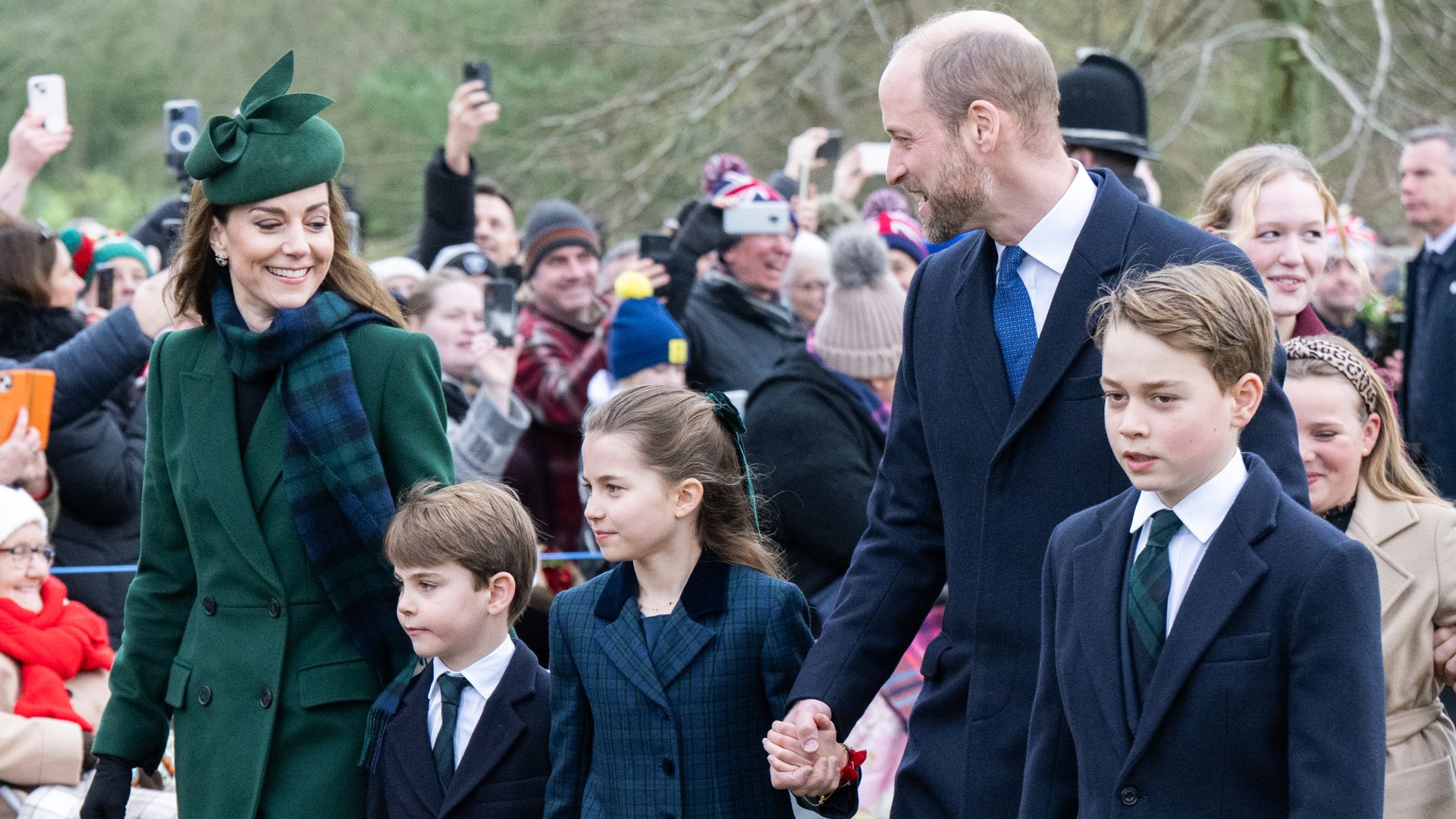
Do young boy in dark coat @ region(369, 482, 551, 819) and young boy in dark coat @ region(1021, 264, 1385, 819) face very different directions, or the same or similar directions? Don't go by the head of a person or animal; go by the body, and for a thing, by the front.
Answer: same or similar directions

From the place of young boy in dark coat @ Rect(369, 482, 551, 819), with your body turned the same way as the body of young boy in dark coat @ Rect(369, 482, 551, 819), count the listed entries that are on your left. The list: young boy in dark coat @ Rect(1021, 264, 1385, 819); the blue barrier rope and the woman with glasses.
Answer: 1

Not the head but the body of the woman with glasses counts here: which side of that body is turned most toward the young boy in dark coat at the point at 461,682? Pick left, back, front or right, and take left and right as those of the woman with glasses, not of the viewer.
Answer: front

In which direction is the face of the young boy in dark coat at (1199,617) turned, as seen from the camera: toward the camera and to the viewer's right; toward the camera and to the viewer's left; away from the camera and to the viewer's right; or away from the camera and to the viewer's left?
toward the camera and to the viewer's left

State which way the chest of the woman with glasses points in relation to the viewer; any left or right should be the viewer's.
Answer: facing the viewer and to the right of the viewer

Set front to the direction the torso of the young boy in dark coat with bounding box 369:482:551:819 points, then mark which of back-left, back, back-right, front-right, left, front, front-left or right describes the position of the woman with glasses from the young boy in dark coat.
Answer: right

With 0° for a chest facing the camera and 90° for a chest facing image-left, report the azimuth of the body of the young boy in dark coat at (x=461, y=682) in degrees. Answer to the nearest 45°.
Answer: approximately 45°

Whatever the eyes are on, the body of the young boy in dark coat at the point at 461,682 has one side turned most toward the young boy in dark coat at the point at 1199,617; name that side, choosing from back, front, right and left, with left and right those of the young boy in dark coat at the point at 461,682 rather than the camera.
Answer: left

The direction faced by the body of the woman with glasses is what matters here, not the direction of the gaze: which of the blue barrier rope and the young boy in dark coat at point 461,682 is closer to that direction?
the young boy in dark coat

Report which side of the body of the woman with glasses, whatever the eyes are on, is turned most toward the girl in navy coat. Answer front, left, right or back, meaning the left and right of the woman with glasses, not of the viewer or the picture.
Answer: front

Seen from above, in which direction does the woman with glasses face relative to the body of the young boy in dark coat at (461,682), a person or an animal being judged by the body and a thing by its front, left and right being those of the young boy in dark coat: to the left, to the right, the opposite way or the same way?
to the left

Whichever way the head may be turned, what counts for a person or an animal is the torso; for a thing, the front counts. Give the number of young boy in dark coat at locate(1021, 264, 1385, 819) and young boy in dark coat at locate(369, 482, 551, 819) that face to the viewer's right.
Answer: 0

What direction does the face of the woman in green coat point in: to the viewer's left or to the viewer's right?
to the viewer's right

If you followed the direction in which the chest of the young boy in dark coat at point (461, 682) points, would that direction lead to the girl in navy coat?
no

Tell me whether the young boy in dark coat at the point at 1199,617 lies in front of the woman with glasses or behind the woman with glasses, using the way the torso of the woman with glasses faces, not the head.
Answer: in front

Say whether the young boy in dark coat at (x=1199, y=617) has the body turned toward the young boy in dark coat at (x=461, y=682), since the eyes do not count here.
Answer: no

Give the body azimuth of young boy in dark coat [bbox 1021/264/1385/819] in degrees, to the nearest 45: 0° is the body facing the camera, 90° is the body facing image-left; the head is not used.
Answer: approximately 45°

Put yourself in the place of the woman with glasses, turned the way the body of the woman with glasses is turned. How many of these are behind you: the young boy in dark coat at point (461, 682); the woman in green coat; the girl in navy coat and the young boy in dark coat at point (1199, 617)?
0

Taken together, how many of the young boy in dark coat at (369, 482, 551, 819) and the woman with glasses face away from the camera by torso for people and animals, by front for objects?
0
